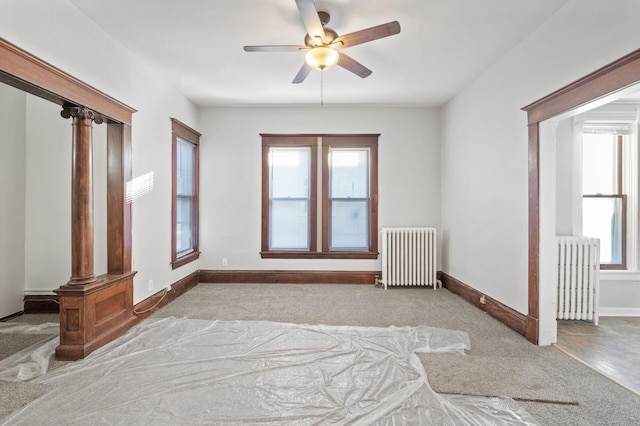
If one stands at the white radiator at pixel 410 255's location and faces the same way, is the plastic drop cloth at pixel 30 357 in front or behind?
in front

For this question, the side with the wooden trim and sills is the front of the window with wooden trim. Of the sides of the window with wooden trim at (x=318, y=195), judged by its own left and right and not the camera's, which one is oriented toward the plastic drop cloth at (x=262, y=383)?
front

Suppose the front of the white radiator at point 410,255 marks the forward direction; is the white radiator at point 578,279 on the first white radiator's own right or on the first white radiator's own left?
on the first white radiator's own left

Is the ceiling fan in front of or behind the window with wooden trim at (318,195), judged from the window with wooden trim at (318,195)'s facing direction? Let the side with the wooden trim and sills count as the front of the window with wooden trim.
in front

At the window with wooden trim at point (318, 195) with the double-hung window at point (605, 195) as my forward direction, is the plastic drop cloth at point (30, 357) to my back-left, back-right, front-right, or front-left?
back-right

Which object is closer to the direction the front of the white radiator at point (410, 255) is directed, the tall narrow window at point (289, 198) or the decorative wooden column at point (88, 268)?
the decorative wooden column

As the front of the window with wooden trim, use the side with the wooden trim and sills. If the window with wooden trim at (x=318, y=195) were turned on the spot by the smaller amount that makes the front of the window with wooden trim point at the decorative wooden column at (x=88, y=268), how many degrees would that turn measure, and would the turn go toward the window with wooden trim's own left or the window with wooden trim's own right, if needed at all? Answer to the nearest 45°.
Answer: approximately 45° to the window with wooden trim's own right

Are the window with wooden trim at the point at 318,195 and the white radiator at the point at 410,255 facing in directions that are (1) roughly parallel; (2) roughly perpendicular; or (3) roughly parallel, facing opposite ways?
roughly parallel

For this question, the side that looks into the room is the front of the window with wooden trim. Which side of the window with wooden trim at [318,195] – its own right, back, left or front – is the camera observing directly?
front

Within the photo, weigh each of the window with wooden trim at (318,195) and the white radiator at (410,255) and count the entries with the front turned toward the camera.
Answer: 2

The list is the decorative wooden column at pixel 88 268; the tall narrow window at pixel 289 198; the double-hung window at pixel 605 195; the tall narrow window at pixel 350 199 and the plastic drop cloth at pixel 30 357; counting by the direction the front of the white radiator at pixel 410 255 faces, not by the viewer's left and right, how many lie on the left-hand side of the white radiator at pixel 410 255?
1

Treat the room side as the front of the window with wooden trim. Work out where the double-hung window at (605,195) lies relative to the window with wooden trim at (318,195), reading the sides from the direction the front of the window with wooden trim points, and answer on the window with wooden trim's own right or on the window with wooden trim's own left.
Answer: on the window with wooden trim's own left
